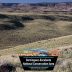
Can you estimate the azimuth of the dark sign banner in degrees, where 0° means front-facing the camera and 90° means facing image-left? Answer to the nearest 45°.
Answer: approximately 0°
